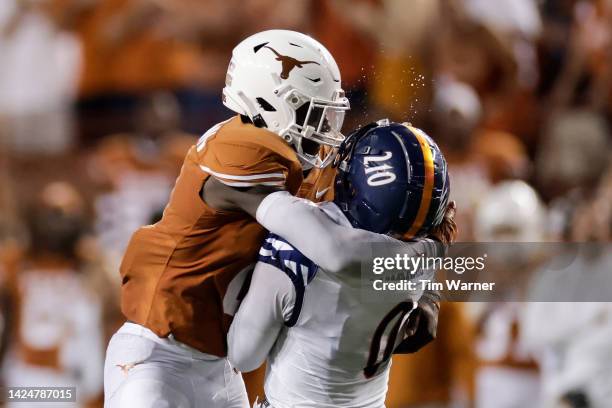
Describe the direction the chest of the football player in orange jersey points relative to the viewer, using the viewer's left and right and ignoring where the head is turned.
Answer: facing to the right of the viewer

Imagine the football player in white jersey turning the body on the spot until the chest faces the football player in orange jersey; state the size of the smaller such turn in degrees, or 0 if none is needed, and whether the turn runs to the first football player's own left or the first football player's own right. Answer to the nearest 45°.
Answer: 0° — they already face them

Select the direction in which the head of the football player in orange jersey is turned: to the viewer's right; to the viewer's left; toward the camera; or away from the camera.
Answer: to the viewer's right

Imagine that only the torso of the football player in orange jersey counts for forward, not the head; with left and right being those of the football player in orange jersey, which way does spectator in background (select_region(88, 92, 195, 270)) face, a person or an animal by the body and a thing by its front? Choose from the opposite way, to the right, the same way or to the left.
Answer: to the right

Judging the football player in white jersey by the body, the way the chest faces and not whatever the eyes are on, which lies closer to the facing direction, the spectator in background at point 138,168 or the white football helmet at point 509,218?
the spectator in background

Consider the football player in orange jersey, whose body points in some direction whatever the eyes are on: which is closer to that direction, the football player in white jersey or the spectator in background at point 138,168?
the football player in white jersey

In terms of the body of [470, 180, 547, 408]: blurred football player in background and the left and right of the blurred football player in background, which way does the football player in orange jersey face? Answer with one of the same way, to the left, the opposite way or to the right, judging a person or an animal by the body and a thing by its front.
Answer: to the left
